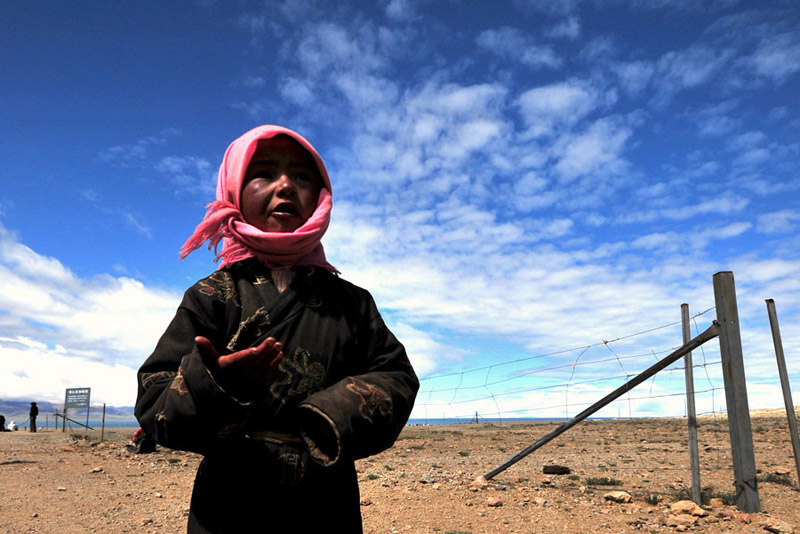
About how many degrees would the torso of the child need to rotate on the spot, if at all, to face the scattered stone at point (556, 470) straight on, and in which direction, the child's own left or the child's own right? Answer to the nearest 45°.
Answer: approximately 135° to the child's own left

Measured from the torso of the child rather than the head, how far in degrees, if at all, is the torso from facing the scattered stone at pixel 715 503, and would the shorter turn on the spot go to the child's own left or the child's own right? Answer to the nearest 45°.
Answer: approximately 135° to the child's own left

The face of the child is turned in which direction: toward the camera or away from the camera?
toward the camera

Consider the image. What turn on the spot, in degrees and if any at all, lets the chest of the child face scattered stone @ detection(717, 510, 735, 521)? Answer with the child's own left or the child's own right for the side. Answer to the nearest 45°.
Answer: approximately 135° to the child's own left

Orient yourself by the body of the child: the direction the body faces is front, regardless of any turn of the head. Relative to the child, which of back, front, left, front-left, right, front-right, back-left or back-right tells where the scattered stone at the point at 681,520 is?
back-left

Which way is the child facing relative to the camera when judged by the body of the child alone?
toward the camera

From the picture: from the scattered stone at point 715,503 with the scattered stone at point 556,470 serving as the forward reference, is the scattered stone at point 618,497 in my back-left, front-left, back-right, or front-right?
front-left

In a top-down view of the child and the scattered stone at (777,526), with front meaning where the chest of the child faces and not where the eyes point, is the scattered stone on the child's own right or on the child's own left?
on the child's own left

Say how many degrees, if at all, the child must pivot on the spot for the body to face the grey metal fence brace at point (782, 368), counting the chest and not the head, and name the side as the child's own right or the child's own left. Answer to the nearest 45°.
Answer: approximately 135° to the child's own left

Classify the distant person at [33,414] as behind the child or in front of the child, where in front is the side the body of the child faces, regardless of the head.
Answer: behind
